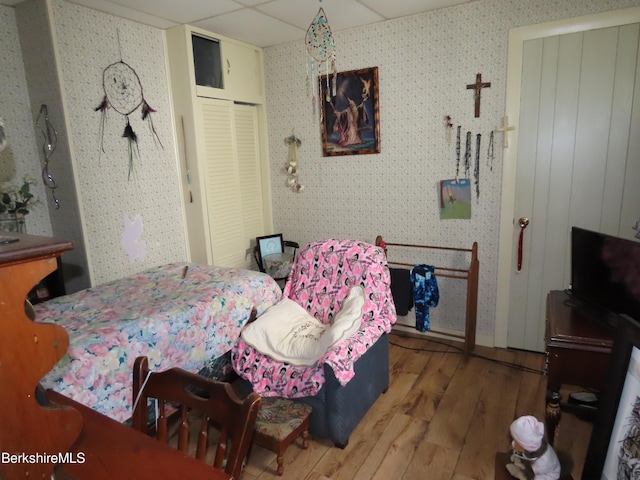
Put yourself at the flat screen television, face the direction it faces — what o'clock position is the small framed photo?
The small framed photo is roughly at 2 o'clock from the flat screen television.

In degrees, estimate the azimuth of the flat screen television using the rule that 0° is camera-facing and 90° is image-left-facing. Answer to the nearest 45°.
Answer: approximately 45°

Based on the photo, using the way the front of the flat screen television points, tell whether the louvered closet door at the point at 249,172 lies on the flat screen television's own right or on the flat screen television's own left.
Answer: on the flat screen television's own right

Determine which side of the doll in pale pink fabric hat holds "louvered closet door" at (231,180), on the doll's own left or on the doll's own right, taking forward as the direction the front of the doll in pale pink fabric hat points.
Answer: on the doll's own right

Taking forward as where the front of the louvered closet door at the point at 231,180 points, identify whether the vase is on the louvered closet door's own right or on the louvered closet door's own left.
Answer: on the louvered closet door's own right

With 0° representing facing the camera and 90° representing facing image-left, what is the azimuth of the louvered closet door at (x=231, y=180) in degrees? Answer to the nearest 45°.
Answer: approximately 315°

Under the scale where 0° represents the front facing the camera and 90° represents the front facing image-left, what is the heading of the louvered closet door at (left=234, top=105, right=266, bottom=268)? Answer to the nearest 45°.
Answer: approximately 315°
